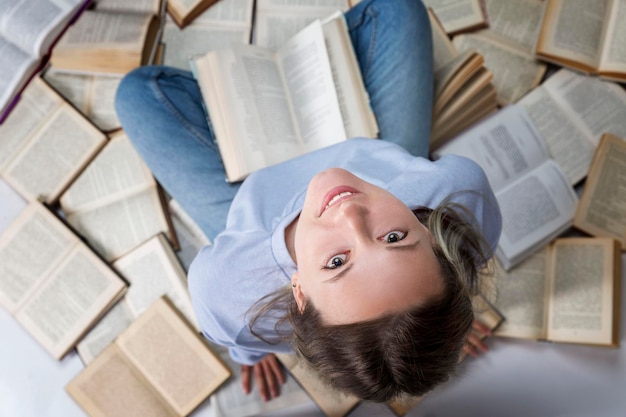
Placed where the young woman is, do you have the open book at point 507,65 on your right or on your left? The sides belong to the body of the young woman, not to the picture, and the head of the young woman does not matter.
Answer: on your right

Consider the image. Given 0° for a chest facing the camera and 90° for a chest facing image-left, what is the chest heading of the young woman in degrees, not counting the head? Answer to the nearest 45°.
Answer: approximately 180°

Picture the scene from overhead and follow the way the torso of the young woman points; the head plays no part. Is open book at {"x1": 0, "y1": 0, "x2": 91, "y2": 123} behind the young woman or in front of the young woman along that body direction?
in front

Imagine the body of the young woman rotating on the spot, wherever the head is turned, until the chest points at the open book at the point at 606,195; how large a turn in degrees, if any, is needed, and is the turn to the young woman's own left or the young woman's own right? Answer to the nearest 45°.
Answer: approximately 45° to the young woman's own right

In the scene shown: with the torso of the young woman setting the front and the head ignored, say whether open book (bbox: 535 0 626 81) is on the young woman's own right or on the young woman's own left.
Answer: on the young woman's own right

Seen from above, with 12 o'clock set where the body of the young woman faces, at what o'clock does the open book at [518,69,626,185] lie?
The open book is roughly at 2 o'clock from the young woman.

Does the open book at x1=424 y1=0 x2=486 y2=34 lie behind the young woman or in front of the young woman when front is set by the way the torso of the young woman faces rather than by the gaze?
in front

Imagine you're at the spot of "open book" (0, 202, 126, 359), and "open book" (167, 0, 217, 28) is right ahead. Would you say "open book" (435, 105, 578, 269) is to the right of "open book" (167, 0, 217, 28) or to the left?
right

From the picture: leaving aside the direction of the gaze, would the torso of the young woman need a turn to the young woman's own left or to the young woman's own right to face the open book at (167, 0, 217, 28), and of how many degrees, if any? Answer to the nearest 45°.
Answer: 0° — they already face it

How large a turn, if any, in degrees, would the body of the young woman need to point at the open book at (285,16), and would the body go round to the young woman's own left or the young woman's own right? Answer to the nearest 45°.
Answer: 0° — they already face it

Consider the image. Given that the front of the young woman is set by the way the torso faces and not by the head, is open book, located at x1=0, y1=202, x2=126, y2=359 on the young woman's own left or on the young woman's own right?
on the young woman's own left
